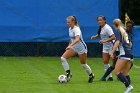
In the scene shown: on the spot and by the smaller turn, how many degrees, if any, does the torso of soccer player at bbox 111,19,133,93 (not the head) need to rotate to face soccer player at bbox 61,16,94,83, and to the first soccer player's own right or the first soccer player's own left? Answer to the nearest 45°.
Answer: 0° — they already face them

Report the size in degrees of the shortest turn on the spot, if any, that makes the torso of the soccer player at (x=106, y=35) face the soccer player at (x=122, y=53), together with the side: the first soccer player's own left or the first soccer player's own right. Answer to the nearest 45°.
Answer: approximately 45° to the first soccer player's own left

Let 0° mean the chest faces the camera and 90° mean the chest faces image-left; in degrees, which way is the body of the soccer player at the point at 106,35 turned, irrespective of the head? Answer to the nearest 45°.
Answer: approximately 45°

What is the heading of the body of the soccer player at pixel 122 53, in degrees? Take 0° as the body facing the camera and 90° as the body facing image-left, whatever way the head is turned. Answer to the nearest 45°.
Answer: approximately 135°
